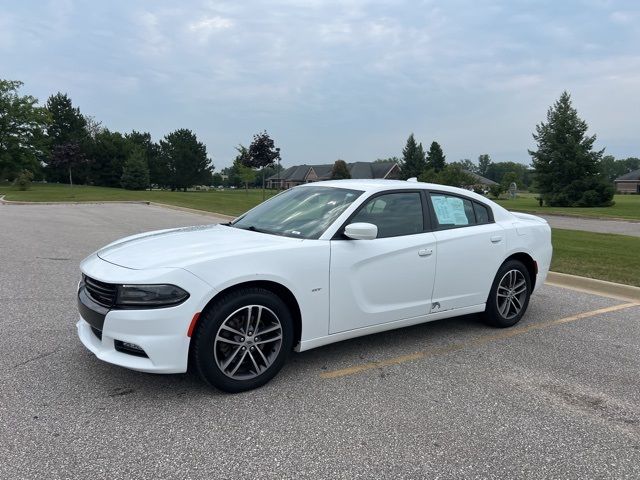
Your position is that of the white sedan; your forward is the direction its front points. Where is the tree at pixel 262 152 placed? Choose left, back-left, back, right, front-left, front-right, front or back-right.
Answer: back-right

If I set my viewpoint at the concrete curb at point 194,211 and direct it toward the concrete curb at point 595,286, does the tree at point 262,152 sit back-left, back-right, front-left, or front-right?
back-left

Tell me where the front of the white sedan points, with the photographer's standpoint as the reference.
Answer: facing the viewer and to the left of the viewer

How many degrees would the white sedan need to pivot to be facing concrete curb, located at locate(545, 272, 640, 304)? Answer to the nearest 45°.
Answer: approximately 180°

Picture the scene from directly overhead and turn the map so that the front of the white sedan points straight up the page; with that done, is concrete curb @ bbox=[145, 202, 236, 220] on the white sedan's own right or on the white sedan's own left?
on the white sedan's own right

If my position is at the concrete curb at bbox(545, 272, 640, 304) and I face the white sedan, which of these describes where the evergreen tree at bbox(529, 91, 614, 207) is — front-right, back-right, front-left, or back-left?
back-right

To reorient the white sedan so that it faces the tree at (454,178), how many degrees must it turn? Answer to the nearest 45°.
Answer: approximately 135° to its right
